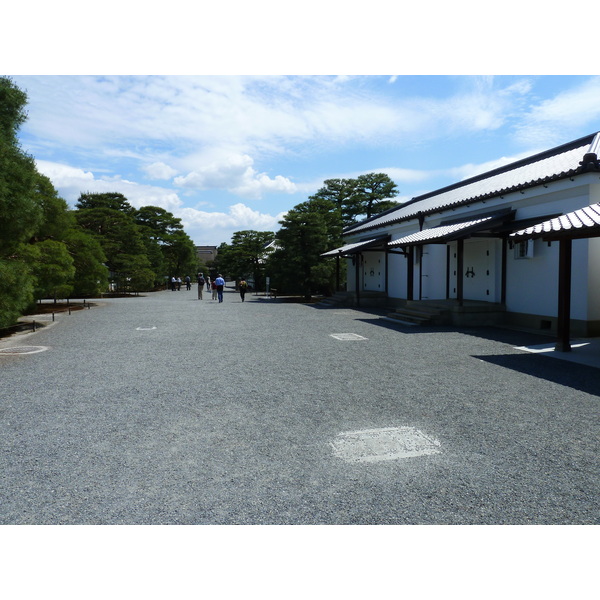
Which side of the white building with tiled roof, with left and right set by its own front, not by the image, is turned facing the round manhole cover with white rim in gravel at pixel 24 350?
front

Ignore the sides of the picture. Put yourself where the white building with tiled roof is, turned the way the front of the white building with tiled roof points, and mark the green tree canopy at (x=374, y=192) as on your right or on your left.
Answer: on your right

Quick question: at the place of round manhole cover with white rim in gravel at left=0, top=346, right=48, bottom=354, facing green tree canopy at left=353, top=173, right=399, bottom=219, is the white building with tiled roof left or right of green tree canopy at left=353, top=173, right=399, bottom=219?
right

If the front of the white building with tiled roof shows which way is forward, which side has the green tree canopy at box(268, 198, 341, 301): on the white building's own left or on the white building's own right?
on the white building's own right

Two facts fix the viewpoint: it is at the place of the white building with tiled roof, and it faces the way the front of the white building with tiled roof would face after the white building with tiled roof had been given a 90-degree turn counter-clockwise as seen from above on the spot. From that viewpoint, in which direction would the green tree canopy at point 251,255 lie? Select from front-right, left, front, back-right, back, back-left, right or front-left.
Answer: back

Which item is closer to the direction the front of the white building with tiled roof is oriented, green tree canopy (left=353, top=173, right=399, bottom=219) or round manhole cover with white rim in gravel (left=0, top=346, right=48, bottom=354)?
the round manhole cover with white rim in gravel

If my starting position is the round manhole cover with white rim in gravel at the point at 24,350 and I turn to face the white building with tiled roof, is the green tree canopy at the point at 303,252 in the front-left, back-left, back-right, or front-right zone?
front-left

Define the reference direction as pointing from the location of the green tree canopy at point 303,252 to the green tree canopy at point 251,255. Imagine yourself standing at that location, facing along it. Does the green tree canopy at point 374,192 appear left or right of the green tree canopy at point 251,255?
right
